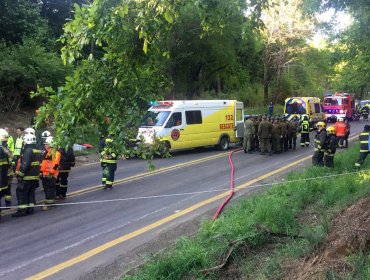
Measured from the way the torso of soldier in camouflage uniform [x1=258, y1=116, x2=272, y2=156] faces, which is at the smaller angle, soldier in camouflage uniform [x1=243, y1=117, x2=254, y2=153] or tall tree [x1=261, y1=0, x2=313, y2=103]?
the tall tree

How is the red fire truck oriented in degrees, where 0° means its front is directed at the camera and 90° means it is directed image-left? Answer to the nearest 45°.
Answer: approximately 45°

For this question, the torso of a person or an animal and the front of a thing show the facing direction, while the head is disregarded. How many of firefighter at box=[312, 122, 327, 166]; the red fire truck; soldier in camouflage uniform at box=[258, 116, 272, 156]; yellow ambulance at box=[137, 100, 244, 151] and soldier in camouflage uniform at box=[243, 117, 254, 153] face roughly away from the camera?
2

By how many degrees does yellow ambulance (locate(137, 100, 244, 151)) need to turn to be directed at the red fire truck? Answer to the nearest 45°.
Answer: approximately 180°

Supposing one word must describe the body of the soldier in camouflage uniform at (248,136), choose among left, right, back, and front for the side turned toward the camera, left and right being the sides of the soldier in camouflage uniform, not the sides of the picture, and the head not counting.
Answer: back

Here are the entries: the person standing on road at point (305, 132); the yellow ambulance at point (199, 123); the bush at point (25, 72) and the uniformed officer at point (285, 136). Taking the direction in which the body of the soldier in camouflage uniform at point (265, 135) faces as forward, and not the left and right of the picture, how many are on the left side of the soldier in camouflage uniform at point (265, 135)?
2

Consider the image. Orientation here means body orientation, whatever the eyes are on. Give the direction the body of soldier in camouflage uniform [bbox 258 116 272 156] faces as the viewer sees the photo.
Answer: away from the camera

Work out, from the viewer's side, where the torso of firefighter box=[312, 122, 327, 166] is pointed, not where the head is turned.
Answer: to the viewer's left

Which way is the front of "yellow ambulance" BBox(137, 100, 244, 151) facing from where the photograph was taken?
facing the viewer and to the left of the viewer

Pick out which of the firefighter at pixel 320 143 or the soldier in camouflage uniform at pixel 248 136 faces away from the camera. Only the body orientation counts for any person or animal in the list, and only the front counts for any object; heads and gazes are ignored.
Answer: the soldier in camouflage uniform

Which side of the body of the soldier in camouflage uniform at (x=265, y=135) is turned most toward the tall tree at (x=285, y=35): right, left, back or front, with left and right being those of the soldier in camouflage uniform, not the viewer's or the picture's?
front
